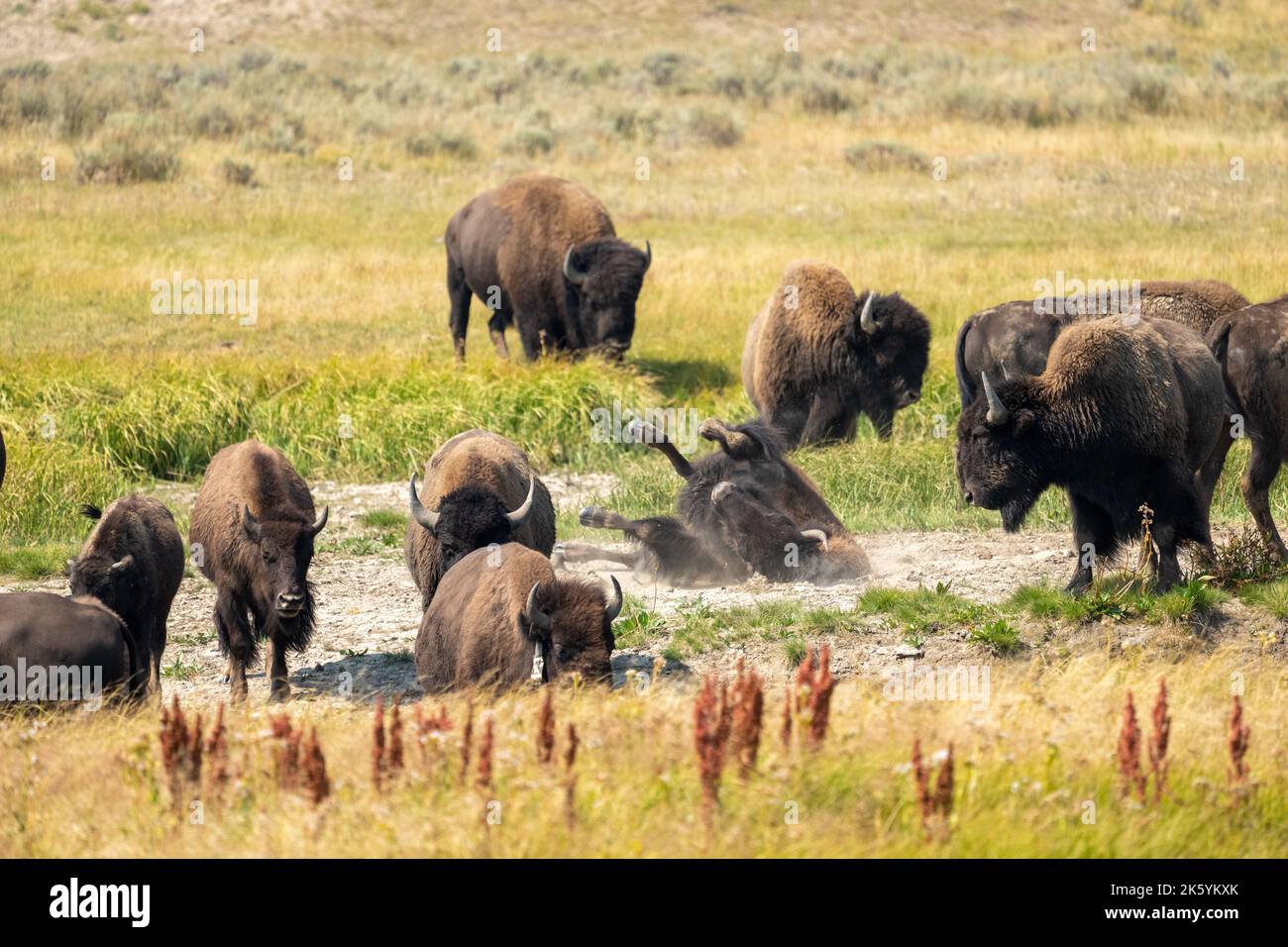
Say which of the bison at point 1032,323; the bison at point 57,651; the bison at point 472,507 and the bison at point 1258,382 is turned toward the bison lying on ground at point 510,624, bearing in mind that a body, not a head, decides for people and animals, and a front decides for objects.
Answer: the bison at point 472,507

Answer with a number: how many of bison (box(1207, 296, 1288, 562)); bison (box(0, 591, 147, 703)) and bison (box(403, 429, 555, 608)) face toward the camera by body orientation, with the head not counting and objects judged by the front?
1

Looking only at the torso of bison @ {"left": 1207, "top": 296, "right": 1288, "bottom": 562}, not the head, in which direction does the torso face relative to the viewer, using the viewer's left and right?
facing to the right of the viewer

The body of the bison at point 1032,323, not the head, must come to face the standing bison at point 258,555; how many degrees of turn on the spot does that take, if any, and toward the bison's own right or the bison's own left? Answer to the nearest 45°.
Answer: approximately 135° to the bison's own right

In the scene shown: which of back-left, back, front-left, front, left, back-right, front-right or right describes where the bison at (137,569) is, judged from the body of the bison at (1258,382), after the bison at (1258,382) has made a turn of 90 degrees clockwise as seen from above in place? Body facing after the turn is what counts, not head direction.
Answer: front-right

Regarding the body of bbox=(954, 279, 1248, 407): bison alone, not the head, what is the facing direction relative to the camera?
to the viewer's right

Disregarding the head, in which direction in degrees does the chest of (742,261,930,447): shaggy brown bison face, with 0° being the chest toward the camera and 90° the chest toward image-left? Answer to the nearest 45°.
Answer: approximately 315°

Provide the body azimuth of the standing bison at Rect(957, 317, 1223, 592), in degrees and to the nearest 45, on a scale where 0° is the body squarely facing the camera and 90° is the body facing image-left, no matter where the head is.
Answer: approximately 45°

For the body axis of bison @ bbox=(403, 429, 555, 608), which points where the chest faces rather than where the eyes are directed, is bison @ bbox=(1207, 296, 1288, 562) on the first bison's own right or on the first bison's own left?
on the first bison's own left

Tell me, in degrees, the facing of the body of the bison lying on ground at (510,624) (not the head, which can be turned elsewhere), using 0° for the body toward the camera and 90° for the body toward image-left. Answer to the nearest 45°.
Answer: approximately 315°

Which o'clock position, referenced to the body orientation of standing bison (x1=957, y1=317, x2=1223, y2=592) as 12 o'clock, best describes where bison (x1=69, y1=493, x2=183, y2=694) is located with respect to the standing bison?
The bison is roughly at 1 o'clock from the standing bison.
